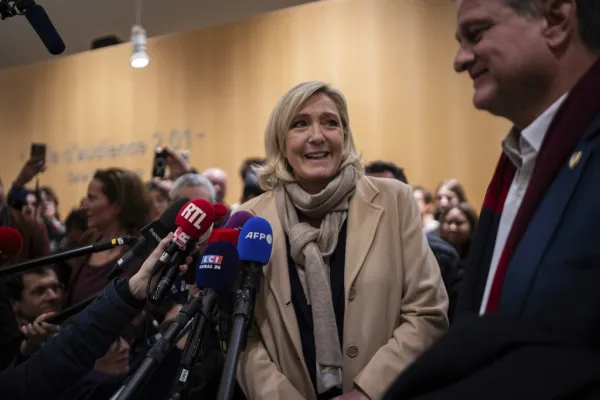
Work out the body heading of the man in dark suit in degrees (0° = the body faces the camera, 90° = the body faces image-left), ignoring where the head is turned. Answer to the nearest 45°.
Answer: approximately 45°

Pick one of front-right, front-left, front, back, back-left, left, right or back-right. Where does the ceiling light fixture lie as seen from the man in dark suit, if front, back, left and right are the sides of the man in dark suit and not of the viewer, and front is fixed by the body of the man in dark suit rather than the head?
right

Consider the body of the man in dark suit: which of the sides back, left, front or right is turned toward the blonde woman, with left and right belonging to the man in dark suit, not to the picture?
right
